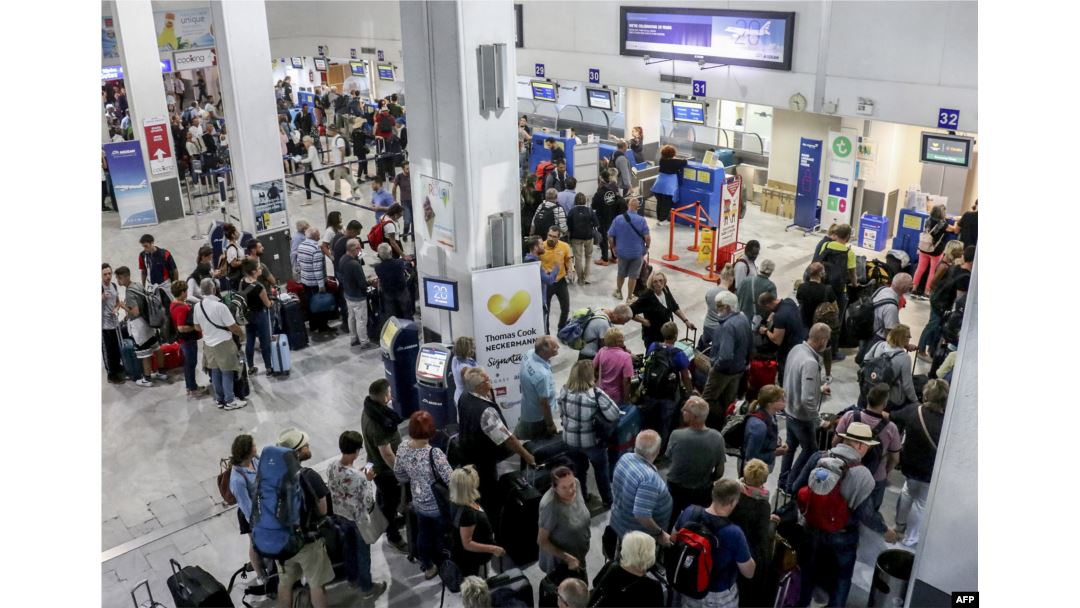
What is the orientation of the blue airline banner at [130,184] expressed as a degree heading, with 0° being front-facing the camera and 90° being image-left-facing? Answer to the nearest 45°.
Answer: approximately 0°

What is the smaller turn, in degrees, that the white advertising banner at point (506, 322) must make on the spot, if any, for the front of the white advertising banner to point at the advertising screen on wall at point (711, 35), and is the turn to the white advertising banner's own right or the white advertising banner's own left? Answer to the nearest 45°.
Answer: approximately 135° to the white advertising banner's own left

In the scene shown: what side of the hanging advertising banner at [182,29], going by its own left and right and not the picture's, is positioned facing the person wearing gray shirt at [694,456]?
front

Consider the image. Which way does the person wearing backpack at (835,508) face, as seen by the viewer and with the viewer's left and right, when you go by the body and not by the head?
facing away from the viewer and to the right of the viewer

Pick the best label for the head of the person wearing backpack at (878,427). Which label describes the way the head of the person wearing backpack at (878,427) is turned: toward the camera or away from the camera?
away from the camera

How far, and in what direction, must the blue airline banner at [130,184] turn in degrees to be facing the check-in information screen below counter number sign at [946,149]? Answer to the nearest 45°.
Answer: approximately 45° to its left

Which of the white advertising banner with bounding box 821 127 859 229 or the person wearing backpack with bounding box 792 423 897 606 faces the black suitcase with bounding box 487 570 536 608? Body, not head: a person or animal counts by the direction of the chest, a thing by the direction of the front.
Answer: the white advertising banner

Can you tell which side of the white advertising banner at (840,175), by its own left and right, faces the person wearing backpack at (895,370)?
front

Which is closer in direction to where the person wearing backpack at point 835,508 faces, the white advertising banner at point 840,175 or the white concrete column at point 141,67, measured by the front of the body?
the white advertising banner

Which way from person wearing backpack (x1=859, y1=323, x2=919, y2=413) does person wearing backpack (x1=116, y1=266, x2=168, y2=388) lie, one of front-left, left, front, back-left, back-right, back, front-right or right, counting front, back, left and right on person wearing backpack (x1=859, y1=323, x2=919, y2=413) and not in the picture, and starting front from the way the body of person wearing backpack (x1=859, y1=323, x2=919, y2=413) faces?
back-left

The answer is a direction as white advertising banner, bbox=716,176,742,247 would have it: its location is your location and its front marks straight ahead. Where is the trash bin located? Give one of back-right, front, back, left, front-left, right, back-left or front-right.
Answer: front-left

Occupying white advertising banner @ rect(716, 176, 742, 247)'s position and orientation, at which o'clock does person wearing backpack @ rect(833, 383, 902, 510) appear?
The person wearing backpack is roughly at 10 o'clock from the white advertising banner.

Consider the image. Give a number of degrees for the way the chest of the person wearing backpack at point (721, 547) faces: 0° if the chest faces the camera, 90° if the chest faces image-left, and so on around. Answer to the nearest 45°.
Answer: approximately 225°
